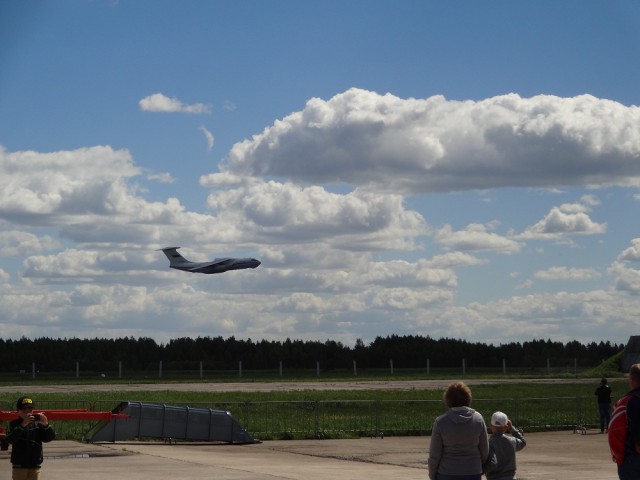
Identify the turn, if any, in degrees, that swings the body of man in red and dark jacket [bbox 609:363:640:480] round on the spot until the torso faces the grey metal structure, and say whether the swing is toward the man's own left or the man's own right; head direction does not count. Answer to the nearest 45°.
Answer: approximately 45° to the man's own left

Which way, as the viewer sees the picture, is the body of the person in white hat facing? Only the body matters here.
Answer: away from the camera

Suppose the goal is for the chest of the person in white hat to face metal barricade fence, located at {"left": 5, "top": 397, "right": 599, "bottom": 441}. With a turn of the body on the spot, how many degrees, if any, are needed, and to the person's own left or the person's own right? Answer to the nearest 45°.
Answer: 0° — they already face it

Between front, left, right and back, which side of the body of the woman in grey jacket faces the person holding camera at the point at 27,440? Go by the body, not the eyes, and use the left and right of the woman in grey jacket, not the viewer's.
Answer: left

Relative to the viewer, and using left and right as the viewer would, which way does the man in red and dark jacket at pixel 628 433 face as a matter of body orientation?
facing away from the viewer

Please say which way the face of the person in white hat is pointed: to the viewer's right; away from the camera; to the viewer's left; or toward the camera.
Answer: away from the camera

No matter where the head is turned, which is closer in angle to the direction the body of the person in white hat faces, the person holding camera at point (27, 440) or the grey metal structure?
the grey metal structure

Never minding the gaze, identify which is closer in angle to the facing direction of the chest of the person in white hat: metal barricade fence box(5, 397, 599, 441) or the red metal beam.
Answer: the metal barricade fence

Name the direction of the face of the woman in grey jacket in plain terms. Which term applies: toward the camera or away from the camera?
away from the camera

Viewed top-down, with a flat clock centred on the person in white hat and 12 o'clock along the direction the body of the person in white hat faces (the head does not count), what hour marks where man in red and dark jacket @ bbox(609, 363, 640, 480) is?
The man in red and dark jacket is roughly at 4 o'clock from the person in white hat.

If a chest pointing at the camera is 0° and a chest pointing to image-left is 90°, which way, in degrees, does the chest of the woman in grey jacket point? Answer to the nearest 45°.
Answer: approximately 180°
